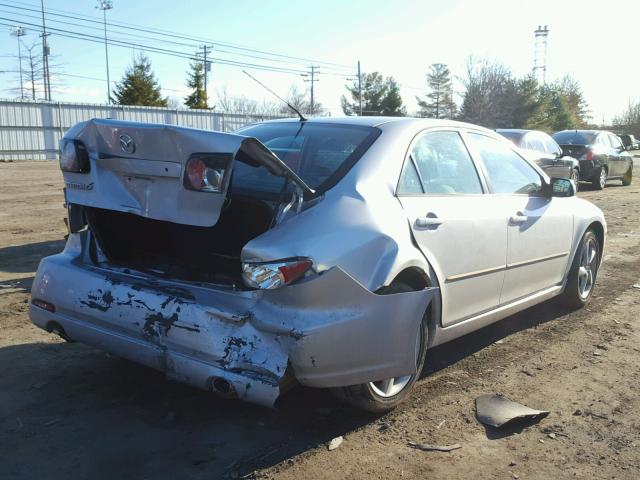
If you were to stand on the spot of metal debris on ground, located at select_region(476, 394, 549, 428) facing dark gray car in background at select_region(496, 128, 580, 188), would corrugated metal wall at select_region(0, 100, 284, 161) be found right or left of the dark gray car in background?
left

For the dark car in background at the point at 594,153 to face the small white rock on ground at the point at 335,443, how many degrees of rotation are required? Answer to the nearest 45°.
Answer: approximately 135° to its right

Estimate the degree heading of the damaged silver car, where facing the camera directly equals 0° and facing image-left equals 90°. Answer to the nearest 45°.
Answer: approximately 225°

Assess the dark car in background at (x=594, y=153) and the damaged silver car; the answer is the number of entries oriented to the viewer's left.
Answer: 0

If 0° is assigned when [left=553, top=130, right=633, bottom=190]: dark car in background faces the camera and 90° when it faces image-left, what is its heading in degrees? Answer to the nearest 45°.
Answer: approximately 225°

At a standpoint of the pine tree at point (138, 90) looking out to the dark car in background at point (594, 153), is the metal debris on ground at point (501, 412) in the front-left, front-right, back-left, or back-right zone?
front-right

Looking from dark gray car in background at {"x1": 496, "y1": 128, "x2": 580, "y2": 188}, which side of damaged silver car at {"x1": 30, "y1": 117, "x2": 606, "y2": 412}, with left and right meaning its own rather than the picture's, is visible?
front

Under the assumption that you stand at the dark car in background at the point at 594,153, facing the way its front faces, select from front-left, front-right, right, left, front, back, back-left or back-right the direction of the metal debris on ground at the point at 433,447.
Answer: back-right
